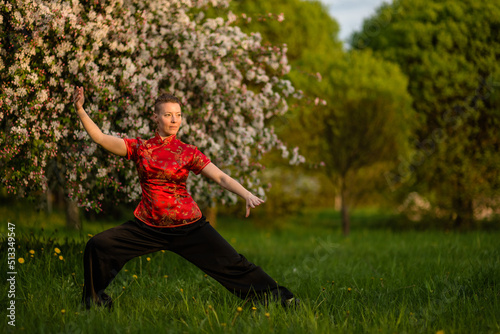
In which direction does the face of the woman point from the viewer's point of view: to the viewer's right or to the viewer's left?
to the viewer's right

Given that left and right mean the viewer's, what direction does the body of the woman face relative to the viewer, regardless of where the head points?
facing the viewer

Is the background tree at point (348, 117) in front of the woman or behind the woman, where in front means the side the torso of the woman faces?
behind

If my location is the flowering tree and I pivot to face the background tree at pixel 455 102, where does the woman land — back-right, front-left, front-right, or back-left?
back-right

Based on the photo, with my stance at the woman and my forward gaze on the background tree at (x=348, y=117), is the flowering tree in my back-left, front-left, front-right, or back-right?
front-left

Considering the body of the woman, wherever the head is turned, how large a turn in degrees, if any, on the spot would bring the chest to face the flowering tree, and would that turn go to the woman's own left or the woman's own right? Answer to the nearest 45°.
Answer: approximately 180°

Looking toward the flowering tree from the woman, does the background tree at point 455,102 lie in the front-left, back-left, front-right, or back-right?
front-right

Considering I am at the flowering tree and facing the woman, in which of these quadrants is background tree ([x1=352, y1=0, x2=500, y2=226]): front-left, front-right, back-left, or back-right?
back-left

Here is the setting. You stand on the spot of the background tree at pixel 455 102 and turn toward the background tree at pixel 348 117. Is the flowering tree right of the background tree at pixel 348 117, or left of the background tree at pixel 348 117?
left

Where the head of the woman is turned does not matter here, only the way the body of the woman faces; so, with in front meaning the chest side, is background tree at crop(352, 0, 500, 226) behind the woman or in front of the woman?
behind
